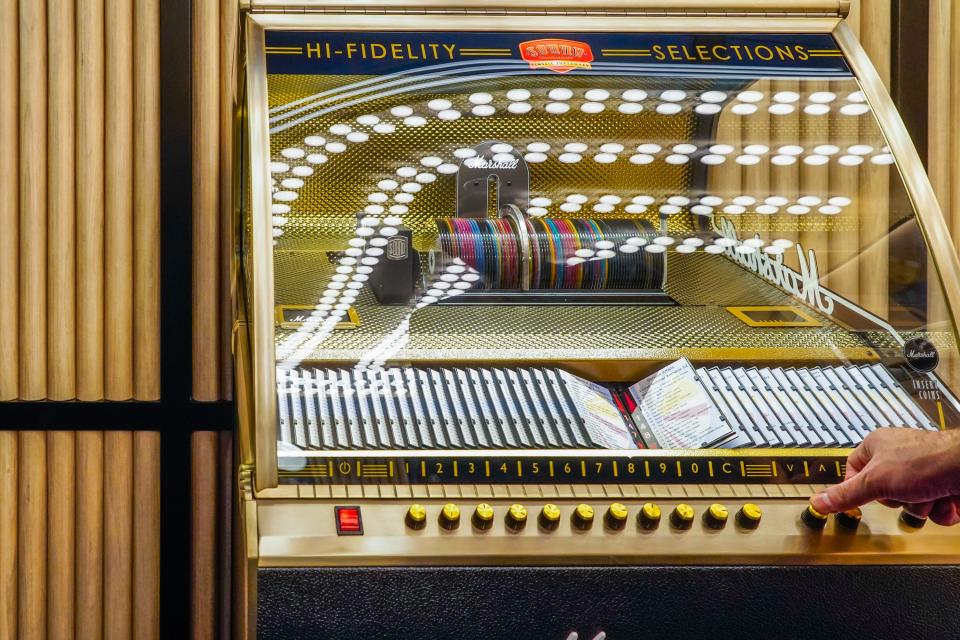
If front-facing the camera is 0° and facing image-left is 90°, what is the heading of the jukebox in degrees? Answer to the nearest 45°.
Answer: approximately 0°
